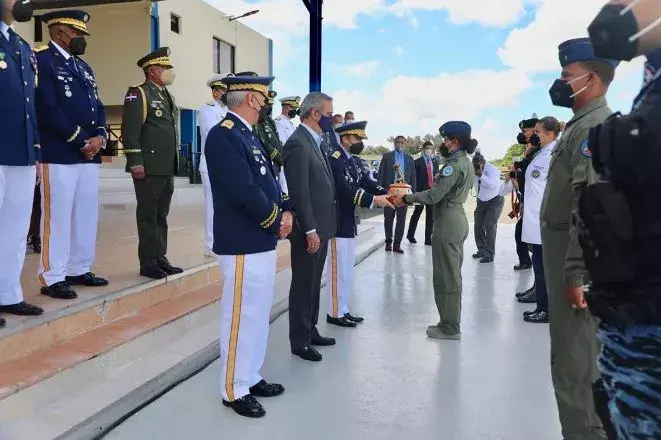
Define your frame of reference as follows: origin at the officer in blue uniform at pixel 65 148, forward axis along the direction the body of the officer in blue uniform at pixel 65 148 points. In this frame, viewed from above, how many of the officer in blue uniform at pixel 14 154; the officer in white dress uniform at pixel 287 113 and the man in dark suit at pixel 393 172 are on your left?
2

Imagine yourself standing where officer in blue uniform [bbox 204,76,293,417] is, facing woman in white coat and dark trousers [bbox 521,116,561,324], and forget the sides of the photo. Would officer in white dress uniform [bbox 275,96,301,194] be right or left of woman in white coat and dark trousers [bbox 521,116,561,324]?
left

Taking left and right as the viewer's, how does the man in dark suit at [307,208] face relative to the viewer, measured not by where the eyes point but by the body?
facing to the right of the viewer

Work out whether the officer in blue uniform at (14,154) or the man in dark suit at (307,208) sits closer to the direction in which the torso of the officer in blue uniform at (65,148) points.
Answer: the man in dark suit

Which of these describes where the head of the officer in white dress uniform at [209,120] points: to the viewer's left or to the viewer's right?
to the viewer's right

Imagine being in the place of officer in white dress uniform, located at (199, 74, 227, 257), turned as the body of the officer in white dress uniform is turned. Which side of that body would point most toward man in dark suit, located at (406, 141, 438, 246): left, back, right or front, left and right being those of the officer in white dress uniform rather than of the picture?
left

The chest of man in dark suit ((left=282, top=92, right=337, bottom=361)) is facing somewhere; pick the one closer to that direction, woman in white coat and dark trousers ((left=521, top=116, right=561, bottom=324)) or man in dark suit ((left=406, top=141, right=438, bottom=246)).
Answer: the woman in white coat and dark trousers

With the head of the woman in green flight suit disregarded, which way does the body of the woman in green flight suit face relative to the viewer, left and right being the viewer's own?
facing to the left of the viewer

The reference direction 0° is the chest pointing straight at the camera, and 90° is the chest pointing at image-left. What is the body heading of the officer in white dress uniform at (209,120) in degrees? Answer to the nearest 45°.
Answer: approximately 315°

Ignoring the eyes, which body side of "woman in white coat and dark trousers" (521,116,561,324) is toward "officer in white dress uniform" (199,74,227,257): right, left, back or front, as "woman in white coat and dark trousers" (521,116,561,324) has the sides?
front

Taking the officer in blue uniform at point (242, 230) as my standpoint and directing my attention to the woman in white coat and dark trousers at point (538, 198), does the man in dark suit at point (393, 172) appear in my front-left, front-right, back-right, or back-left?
front-left

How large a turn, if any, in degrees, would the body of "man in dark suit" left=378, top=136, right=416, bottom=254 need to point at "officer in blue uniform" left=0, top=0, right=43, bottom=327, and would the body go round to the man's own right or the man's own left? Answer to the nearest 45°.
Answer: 0° — they already face them

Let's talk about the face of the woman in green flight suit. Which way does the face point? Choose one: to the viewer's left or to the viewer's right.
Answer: to the viewer's left

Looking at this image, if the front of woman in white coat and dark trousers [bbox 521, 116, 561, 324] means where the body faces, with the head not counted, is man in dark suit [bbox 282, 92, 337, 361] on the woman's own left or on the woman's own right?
on the woman's own left

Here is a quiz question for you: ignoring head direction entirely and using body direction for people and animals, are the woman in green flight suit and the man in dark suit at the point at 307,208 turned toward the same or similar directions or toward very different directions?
very different directions

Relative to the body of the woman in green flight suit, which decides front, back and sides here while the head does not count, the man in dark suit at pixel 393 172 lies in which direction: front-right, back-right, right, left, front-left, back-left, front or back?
right

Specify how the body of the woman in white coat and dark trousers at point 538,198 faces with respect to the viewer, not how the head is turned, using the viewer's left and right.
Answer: facing to the left of the viewer

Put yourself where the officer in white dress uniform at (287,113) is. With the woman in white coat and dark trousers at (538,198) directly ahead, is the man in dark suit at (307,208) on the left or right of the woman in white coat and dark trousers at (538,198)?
right

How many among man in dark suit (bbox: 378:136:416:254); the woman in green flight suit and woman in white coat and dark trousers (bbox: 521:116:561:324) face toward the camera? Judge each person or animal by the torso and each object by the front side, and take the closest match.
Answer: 1

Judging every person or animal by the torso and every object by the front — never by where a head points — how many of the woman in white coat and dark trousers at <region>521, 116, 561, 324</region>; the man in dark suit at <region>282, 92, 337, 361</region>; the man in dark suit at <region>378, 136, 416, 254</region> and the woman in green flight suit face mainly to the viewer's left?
2

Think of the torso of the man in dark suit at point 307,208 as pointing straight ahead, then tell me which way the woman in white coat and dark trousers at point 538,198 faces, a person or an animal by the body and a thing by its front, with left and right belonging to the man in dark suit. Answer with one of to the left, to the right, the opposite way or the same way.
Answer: the opposite way
